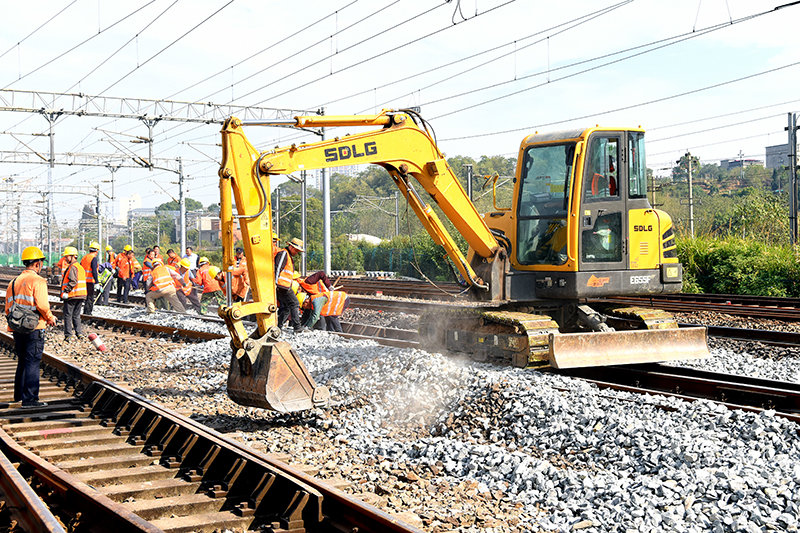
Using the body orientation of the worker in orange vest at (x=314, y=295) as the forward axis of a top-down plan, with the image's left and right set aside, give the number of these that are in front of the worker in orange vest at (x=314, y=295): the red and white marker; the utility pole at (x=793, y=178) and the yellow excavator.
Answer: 1

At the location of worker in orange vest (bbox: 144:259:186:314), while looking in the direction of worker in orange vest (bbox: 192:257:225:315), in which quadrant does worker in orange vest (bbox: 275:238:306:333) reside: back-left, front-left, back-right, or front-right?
front-right

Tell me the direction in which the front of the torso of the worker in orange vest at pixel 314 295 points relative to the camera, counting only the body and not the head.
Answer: to the viewer's left

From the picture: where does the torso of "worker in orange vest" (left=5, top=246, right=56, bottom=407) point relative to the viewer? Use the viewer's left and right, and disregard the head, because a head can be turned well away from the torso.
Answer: facing away from the viewer and to the right of the viewer

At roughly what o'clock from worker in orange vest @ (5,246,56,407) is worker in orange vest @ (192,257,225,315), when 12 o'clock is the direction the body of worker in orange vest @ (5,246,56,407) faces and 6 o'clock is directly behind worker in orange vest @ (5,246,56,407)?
worker in orange vest @ (192,257,225,315) is roughly at 11 o'clock from worker in orange vest @ (5,246,56,407).

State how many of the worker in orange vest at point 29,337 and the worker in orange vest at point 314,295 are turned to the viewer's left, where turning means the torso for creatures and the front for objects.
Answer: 1

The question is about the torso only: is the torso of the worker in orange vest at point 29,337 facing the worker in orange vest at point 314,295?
yes

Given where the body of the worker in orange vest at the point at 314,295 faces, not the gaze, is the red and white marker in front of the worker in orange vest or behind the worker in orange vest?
in front

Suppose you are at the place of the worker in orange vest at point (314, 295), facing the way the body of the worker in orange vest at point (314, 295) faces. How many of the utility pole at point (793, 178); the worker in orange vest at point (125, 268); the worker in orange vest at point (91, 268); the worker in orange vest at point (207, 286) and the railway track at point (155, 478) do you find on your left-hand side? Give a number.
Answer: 1

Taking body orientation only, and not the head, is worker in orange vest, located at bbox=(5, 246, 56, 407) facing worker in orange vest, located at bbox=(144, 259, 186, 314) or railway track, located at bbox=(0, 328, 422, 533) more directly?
the worker in orange vest

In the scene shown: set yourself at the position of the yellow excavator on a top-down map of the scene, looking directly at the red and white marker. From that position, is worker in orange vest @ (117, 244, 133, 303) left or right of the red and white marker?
right

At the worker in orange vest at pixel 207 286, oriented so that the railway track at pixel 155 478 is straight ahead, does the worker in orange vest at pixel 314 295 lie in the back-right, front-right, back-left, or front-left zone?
front-left

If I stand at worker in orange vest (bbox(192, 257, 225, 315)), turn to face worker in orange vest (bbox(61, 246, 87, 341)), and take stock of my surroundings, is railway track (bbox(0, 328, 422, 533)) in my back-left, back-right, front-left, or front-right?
front-left
